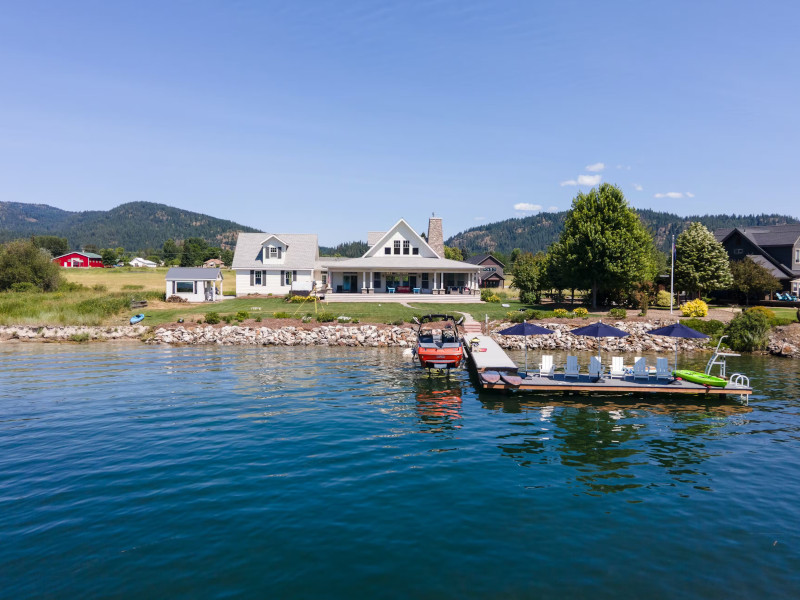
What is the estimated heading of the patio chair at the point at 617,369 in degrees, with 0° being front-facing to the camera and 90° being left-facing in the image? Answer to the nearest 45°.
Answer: approximately 0°

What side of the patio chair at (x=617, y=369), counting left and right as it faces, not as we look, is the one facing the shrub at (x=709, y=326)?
back

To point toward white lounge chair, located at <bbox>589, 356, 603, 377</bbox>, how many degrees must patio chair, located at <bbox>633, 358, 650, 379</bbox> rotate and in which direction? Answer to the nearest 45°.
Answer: approximately 90° to its right

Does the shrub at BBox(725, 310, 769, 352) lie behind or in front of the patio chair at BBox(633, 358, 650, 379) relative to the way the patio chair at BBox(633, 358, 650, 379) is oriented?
behind

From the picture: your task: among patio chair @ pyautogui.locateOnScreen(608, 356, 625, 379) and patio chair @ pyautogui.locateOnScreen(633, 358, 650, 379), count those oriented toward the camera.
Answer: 2
